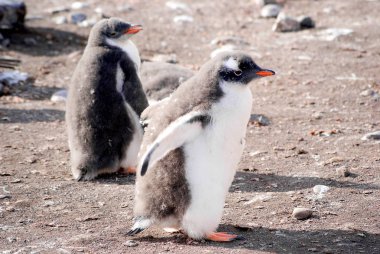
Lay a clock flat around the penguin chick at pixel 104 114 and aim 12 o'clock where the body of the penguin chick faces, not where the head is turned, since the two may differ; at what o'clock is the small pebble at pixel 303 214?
The small pebble is roughly at 3 o'clock from the penguin chick.

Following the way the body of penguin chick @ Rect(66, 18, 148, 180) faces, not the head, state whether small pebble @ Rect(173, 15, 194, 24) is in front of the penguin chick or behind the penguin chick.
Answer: in front

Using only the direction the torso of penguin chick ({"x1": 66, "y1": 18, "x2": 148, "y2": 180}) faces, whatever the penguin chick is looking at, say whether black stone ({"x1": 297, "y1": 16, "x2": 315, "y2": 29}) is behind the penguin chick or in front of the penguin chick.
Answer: in front

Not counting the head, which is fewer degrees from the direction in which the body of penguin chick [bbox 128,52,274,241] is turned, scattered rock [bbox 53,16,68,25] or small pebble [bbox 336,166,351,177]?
the small pebble

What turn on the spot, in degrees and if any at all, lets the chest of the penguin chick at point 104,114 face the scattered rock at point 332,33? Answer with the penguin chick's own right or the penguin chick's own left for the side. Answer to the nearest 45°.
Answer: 0° — it already faces it

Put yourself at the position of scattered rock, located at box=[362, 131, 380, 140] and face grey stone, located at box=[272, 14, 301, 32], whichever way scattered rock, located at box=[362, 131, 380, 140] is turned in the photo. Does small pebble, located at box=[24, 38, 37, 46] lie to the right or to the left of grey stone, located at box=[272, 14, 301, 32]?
left

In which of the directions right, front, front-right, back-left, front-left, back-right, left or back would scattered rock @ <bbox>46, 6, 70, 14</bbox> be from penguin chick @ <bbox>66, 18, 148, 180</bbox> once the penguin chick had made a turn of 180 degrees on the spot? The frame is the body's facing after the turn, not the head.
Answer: back-right

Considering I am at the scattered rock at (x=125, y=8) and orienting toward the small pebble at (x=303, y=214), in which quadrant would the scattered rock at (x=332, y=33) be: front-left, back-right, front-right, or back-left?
front-left

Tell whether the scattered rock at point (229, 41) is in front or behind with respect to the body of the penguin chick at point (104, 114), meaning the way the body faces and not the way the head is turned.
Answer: in front

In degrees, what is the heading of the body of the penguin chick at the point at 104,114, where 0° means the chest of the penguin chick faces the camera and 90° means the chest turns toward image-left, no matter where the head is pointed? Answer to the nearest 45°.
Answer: approximately 225°

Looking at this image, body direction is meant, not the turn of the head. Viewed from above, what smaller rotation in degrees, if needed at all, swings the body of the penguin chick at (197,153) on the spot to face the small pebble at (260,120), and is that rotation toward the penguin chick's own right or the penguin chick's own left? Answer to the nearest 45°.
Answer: approximately 90° to the penguin chick's own left

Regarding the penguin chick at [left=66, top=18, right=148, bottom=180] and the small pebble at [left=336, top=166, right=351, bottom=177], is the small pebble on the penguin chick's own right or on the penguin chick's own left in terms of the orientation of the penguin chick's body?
on the penguin chick's own right
